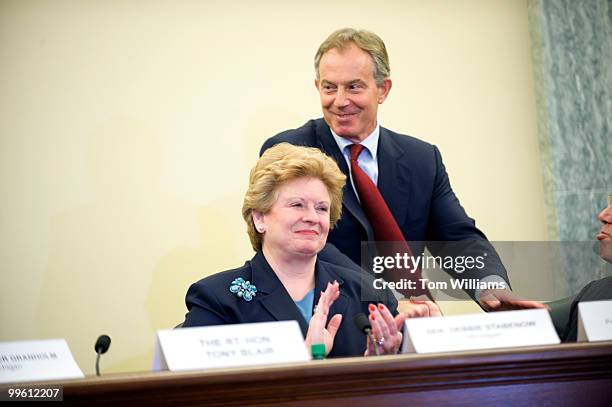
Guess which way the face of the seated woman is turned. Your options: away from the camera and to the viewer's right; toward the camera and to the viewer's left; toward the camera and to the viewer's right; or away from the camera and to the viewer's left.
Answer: toward the camera and to the viewer's right

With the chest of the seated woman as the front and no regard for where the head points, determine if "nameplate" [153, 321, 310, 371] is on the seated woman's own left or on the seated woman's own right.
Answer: on the seated woman's own right

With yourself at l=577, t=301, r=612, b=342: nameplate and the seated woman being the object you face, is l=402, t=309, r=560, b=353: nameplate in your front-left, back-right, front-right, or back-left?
front-left

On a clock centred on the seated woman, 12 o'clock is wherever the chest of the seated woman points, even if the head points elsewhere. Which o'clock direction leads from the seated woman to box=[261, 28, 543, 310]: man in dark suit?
The man in dark suit is roughly at 8 o'clock from the seated woman.

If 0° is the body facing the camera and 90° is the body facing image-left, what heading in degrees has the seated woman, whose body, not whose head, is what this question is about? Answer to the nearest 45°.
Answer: approximately 315°

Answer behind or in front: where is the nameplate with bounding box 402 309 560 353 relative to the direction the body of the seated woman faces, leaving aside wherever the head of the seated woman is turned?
in front

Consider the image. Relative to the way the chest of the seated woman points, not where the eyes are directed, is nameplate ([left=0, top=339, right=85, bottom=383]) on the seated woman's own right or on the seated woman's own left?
on the seated woman's own right

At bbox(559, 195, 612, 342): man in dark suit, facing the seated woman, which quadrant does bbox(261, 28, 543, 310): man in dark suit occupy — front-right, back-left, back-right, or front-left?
front-right

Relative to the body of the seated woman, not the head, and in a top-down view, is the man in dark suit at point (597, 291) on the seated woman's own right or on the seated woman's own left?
on the seated woman's own left
